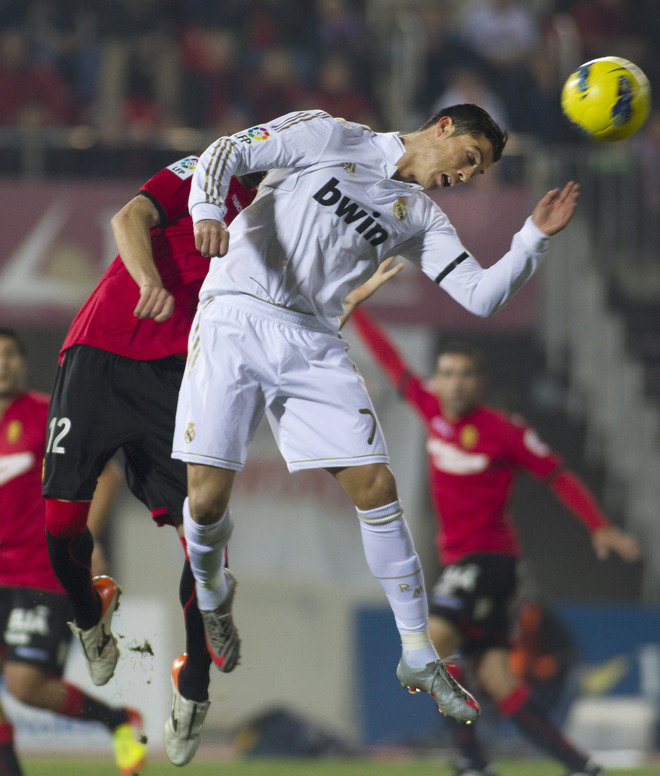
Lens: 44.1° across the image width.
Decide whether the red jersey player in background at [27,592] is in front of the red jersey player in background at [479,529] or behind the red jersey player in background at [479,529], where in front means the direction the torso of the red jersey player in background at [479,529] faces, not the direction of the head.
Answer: in front

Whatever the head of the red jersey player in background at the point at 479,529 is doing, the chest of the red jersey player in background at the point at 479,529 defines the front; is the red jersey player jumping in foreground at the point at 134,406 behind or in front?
in front

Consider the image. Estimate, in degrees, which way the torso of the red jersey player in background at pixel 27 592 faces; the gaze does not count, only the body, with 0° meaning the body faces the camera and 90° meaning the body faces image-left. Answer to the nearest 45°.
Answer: approximately 45°

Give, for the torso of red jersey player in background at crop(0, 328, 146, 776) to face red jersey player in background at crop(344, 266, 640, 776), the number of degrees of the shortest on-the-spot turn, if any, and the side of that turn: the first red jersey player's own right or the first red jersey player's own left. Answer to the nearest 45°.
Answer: approximately 135° to the first red jersey player's own left

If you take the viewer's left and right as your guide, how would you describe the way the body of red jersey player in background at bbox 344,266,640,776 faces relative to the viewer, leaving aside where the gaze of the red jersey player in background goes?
facing the viewer and to the left of the viewer

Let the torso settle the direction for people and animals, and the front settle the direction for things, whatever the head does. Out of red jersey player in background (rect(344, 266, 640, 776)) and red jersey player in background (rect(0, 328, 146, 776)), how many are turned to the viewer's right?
0
